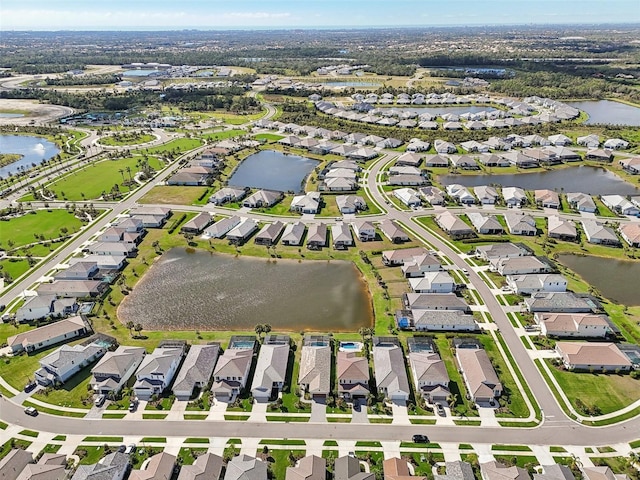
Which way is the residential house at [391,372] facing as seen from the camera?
toward the camera

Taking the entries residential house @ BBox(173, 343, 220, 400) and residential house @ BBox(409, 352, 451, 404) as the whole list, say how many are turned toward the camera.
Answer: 2

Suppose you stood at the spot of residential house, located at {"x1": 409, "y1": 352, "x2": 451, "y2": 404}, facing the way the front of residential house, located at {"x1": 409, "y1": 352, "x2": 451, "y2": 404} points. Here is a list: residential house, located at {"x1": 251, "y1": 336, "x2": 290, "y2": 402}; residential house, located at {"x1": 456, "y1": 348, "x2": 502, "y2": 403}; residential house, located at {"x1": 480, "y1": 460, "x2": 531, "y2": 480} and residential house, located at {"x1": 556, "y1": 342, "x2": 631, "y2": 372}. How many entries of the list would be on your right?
1

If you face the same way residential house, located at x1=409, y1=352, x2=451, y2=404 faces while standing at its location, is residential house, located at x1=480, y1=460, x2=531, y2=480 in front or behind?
in front

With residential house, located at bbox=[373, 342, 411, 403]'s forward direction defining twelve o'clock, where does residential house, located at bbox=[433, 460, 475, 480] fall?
residential house, located at bbox=[433, 460, 475, 480] is roughly at 11 o'clock from residential house, located at bbox=[373, 342, 411, 403].

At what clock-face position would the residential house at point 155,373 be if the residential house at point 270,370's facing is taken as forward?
the residential house at point 155,373 is roughly at 3 o'clock from the residential house at point 270,370.

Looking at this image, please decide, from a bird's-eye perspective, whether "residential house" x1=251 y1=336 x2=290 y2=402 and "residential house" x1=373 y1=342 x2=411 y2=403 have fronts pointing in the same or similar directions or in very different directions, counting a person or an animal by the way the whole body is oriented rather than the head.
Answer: same or similar directions

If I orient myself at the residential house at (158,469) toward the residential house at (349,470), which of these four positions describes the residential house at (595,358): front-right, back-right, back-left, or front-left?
front-left

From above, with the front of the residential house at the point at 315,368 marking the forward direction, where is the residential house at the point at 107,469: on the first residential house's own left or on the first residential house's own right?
on the first residential house's own right

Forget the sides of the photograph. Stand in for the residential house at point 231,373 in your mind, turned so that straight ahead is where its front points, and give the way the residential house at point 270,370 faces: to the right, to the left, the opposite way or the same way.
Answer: the same way

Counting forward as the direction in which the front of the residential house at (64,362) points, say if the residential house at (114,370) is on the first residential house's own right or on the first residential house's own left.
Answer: on the first residential house's own left

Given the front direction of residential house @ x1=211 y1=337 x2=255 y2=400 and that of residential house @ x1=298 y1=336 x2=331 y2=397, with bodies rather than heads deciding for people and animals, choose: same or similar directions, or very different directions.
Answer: same or similar directions

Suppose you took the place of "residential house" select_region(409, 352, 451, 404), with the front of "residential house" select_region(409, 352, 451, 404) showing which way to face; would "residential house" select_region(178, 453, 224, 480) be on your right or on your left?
on your right

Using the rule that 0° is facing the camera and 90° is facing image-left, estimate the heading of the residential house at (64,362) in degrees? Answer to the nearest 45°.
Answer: approximately 45°

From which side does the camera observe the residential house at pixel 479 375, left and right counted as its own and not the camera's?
front

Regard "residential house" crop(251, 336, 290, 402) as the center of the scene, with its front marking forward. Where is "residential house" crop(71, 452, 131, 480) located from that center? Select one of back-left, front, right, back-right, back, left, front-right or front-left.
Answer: front-right

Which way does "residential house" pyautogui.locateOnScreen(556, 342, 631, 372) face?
to the viewer's left

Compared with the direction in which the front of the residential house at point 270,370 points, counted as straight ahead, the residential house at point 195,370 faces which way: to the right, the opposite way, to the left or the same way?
the same way

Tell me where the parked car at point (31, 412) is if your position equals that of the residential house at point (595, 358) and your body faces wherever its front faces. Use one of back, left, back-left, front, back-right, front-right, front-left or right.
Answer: front-left

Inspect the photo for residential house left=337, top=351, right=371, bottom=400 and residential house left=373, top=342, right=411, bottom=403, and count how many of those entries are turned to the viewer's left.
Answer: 0

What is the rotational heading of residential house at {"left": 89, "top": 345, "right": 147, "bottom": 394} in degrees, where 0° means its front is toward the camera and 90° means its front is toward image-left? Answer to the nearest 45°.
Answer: approximately 45°
